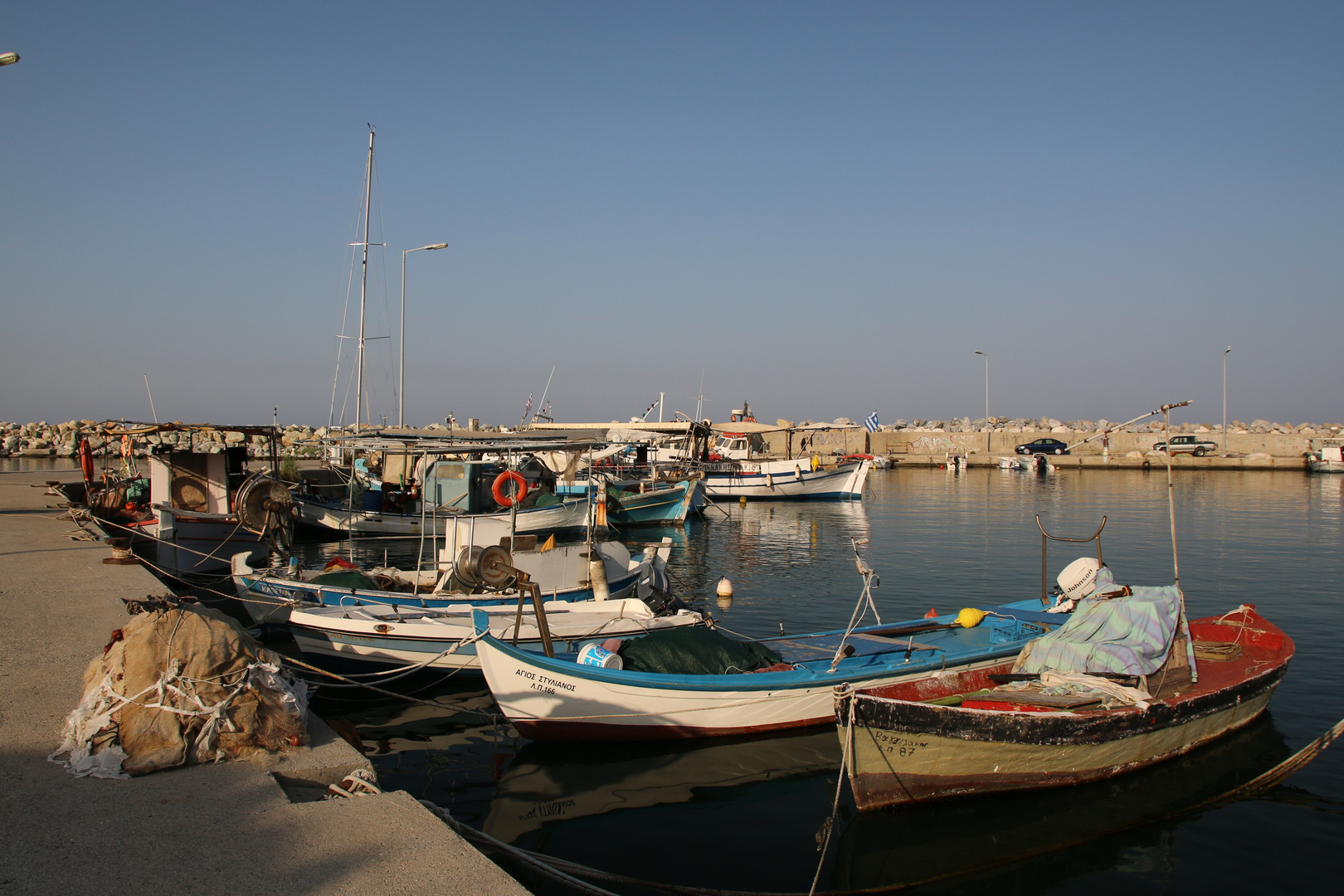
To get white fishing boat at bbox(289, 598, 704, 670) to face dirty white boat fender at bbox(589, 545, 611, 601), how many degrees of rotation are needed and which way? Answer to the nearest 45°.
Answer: approximately 135° to its right

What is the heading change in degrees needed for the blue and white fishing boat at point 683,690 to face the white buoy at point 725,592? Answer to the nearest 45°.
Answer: approximately 135° to its right

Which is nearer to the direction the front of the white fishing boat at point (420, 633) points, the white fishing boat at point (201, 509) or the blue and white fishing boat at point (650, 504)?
the white fishing boat

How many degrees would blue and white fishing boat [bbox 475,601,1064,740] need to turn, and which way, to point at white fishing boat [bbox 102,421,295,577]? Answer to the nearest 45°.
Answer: approximately 90° to its right

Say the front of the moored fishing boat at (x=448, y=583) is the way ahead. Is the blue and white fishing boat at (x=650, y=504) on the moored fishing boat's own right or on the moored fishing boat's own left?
on the moored fishing boat's own right

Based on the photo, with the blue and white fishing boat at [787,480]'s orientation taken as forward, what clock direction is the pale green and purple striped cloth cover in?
The pale green and purple striped cloth cover is roughly at 3 o'clock from the blue and white fishing boat.

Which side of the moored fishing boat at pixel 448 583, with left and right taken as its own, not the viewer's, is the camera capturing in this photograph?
left

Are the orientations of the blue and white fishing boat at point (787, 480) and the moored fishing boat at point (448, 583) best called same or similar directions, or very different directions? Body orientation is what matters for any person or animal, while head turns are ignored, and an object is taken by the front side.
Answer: very different directions

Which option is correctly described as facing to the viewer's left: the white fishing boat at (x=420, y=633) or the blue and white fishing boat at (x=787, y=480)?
the white fishing boat

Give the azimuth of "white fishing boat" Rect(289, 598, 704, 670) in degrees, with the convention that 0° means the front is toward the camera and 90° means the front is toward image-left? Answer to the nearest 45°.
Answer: approximately 90°

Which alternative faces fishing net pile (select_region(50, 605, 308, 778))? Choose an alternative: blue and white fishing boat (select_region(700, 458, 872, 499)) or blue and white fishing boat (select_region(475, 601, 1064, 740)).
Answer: blue and white fishing boat (select_region(475, 601, 1064, 740))

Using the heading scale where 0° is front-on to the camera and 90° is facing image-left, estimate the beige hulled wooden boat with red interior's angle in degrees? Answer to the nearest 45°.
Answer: approximately 45°

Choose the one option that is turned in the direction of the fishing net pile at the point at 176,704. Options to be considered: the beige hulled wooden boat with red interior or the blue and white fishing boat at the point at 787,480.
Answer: the beige hulled wooden boat with red interior

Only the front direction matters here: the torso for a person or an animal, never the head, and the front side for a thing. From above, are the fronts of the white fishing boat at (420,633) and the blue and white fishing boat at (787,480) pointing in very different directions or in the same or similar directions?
very different directions

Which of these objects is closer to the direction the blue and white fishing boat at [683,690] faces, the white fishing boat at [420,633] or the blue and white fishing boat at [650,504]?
the white fishing boat
